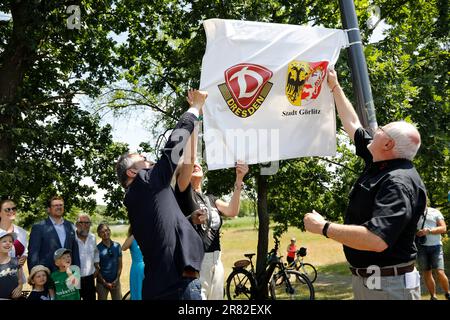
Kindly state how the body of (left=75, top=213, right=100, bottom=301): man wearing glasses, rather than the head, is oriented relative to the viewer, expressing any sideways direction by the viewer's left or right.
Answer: facing the viewer

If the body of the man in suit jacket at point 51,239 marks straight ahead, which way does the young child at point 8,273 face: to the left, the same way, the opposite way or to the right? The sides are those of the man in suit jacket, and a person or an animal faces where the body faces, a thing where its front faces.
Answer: the same way

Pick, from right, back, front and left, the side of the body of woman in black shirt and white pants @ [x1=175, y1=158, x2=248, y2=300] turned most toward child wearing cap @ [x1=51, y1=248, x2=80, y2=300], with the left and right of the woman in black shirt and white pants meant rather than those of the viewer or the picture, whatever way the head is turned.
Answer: back

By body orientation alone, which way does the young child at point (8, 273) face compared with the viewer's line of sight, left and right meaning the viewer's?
facing the viewer and to the right of the viewer

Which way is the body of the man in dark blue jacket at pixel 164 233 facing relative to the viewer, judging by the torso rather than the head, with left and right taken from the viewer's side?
facing away from the viewer and to the right of the viewer

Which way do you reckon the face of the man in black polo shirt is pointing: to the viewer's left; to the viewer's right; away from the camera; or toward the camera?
to the viewer's left

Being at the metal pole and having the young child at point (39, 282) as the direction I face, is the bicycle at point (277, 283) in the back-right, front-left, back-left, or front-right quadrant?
front-right

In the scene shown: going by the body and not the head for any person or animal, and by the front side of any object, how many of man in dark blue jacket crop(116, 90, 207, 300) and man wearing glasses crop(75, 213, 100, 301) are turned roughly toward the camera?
1

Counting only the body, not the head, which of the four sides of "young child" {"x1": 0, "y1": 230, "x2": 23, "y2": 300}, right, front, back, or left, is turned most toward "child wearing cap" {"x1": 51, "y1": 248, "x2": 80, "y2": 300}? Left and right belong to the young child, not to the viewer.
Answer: left

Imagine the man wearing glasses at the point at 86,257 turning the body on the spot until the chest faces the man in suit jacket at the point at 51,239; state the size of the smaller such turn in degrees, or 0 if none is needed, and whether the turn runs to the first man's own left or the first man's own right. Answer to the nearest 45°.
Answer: approximately 45° to the first man's own right

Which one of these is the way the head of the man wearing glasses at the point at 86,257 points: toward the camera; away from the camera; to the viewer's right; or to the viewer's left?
toward the camera

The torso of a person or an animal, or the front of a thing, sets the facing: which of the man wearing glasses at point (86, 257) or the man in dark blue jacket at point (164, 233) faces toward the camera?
the man wearing glasses

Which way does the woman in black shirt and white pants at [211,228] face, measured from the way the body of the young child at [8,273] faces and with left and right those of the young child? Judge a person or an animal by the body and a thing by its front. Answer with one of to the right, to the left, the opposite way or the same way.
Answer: the same way
